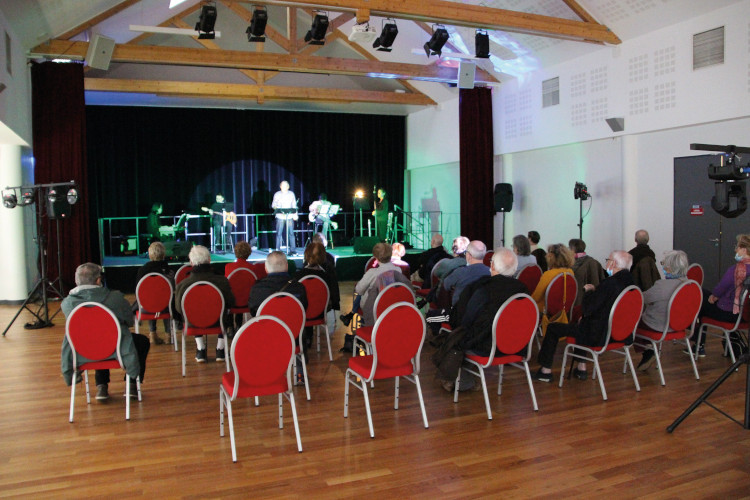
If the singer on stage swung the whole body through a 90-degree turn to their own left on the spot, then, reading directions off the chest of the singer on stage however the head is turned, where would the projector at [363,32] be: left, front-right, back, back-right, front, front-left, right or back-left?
right

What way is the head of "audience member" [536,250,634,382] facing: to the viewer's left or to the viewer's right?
to the viewer's left

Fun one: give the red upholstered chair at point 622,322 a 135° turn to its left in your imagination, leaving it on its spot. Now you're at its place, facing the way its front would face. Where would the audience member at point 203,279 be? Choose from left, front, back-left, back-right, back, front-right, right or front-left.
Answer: right

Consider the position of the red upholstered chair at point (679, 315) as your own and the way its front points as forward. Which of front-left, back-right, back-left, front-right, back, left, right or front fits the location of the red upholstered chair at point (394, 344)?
left

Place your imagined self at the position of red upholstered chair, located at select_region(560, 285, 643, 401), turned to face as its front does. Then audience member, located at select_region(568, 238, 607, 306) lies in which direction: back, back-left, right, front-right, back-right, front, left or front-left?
front-right

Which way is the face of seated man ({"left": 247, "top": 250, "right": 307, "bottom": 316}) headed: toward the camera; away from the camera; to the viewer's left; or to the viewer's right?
away from the camera

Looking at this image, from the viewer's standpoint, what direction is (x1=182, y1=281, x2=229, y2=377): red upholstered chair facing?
away from the camera

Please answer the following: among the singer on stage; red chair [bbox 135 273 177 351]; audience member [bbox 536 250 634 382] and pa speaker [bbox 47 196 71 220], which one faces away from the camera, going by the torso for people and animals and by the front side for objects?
the red chair

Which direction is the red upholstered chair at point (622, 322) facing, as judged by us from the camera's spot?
facing away from the viewer and to the left of the viewer

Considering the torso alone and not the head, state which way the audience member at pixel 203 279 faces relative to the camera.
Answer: away from the camera

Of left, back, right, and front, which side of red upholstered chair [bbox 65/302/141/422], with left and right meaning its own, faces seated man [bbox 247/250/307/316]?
right

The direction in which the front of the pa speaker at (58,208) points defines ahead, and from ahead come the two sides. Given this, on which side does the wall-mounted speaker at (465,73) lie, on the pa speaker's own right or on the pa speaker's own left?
on the pa speaker's own left

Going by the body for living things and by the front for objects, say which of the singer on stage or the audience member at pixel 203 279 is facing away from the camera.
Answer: the audience member

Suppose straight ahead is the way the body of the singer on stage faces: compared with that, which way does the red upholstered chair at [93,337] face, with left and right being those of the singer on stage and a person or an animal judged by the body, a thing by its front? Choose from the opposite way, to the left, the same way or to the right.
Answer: the opposite way

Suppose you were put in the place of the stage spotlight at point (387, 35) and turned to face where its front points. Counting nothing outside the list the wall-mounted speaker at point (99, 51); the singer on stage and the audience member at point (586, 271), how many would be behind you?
1

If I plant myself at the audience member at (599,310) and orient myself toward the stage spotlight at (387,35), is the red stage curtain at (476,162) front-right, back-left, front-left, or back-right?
front-right
